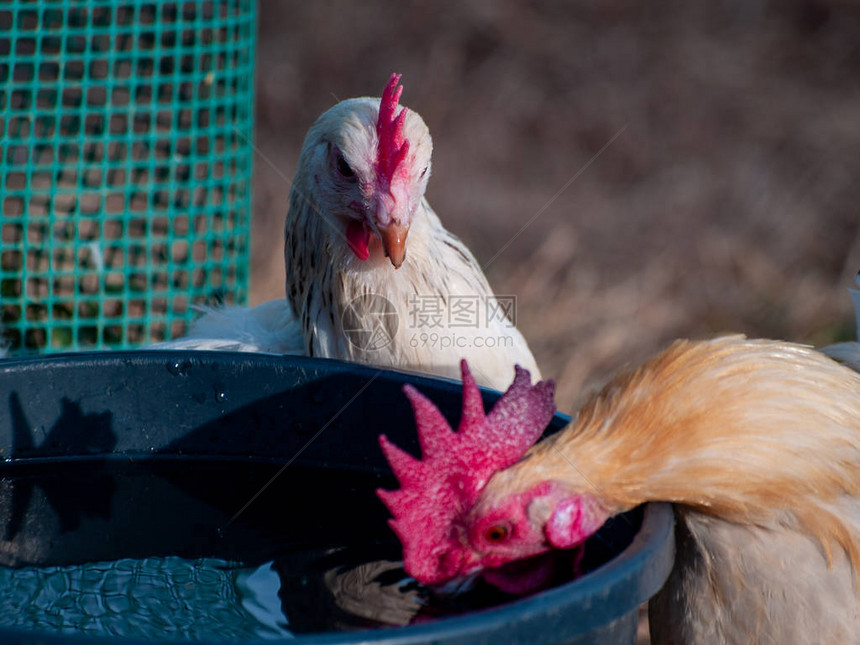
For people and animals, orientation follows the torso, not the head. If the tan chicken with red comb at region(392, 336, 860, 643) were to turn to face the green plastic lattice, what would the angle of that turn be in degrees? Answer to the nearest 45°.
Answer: approximately 45° to its right

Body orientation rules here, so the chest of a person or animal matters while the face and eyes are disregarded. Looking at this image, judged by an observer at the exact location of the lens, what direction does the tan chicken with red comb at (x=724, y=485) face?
facing to the left of the viewer

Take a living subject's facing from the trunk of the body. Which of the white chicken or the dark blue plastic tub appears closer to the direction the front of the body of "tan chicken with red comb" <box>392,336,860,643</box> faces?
the dark blue plastic tub

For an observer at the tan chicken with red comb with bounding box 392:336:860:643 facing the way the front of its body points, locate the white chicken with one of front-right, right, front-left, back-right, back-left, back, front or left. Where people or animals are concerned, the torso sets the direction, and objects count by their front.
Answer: front-right

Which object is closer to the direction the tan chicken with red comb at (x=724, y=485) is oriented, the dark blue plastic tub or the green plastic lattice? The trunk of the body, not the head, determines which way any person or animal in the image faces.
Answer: the dark blue plastic tub

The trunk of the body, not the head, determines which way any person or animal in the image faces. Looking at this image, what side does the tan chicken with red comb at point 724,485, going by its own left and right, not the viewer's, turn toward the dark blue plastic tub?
front
